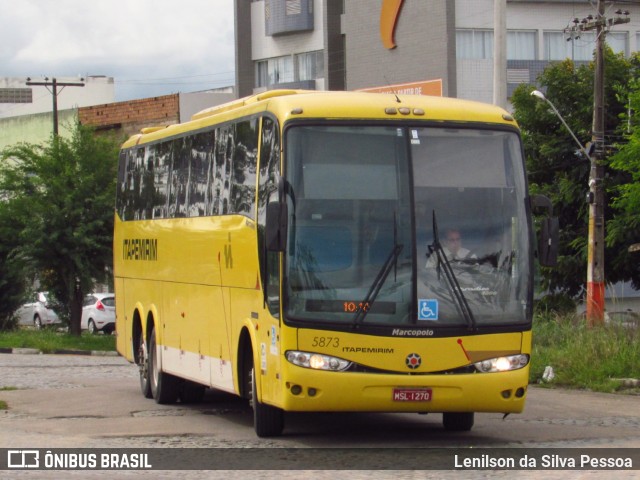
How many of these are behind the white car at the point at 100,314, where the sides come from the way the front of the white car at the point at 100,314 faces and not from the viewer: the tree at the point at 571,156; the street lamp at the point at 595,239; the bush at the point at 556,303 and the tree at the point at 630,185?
4

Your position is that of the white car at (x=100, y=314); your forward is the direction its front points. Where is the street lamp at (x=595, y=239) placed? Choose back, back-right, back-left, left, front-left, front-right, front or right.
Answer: back

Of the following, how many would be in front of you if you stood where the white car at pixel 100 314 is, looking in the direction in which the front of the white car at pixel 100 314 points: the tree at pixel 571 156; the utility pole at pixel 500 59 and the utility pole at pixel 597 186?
0

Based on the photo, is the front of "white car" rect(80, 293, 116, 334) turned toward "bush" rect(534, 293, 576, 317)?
no

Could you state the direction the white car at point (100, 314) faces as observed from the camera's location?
facing away from the viewer and to the left of the viewer

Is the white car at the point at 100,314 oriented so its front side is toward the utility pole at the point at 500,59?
no

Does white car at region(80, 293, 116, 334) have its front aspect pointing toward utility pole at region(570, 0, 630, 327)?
no

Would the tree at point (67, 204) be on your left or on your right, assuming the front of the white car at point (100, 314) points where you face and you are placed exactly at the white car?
on your left

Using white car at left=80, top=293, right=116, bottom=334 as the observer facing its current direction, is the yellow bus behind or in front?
behind
